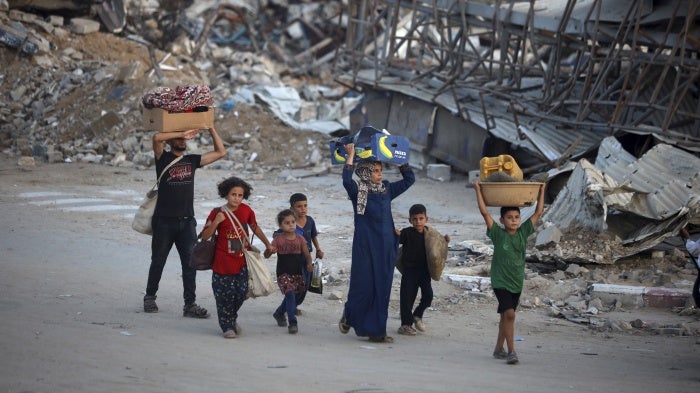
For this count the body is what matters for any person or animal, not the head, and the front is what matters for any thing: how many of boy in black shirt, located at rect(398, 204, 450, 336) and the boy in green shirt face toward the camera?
2

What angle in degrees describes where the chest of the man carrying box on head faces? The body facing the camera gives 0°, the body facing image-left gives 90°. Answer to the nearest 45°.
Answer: approximately 315°

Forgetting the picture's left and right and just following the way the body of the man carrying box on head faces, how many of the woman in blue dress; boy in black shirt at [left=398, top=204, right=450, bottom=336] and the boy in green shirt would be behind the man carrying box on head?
0

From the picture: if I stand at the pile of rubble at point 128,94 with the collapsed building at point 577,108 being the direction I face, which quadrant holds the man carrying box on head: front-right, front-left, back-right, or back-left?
front-right

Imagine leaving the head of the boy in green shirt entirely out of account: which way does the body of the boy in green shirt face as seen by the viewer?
toward the camera

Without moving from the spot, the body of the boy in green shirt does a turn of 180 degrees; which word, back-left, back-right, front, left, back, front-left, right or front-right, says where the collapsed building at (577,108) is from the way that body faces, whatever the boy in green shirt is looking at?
front

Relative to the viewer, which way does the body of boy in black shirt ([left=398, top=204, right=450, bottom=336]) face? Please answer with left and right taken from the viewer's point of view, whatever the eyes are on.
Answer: facing the viewer

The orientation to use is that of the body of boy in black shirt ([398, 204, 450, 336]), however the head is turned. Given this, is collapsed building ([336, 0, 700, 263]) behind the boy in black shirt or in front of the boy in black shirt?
behind

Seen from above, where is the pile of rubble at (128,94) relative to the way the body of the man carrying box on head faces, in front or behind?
behind

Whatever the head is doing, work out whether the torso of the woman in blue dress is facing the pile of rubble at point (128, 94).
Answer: no

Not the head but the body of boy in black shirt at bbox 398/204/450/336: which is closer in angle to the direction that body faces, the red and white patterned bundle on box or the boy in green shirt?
the boy in green shirt

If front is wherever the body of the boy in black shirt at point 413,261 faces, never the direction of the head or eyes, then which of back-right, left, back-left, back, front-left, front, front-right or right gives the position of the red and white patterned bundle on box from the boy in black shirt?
right

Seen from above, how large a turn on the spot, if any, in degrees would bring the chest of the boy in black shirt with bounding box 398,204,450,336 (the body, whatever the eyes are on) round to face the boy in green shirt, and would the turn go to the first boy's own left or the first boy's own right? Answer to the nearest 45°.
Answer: approximately 45° to the first boy's own left

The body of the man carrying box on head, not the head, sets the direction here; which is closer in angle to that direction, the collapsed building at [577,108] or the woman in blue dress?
the woman in blue dress

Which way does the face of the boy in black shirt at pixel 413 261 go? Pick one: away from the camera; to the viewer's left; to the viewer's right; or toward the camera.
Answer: toward the camera

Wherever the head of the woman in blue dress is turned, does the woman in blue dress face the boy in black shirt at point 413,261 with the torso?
no
